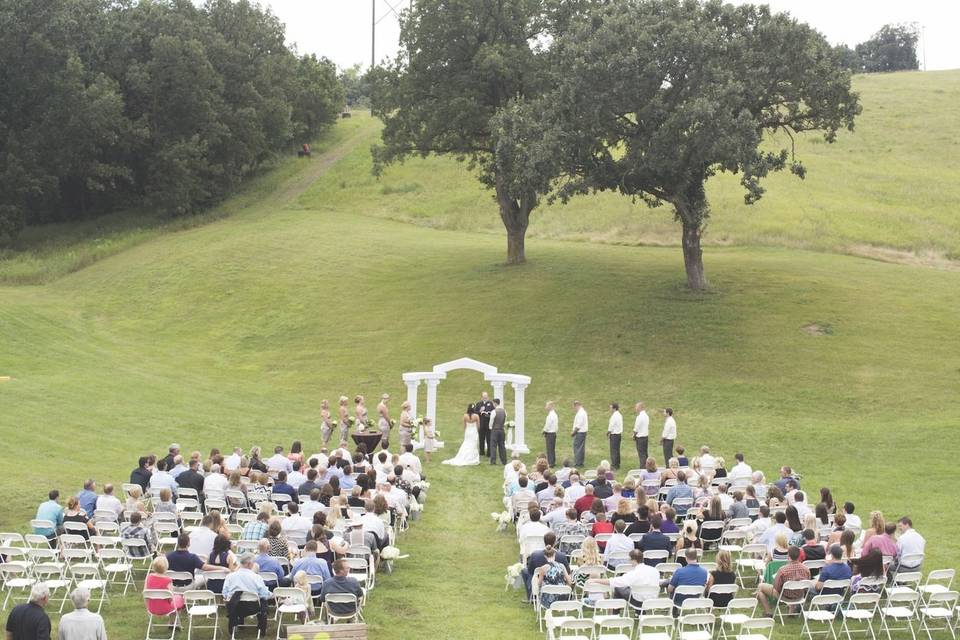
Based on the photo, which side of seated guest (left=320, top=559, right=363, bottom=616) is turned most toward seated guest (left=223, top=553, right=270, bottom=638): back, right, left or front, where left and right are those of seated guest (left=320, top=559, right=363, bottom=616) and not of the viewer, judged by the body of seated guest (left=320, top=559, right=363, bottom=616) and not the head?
left

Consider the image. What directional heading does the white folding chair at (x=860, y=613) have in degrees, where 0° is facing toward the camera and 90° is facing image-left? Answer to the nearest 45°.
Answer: approximately 135°

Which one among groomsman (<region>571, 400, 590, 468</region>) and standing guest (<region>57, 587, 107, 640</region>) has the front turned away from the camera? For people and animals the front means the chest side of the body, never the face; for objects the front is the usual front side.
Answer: the standing guest

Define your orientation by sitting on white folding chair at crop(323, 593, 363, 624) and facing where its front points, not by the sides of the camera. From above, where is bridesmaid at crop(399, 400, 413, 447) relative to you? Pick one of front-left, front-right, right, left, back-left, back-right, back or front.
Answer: front

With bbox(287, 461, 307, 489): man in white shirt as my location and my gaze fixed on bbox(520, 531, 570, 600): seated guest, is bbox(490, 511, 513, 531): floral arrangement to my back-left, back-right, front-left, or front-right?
front-left

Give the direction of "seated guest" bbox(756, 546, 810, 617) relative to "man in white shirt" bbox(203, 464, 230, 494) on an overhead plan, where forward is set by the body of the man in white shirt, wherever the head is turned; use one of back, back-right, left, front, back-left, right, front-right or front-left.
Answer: back-right

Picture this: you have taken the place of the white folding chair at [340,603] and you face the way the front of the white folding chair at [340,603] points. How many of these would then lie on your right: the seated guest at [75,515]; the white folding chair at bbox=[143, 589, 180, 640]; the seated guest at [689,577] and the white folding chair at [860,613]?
2

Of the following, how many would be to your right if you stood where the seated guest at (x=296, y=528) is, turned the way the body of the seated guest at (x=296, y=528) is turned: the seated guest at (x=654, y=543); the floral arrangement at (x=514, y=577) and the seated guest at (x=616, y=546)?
3

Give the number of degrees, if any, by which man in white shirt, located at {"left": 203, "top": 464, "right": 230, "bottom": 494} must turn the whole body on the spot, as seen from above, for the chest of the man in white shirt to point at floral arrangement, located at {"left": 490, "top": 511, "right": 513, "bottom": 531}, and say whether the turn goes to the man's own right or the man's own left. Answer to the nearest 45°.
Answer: approximately 90° to the man's own right

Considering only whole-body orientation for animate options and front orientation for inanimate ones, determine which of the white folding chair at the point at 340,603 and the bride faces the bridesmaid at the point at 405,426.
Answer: the white folding chair

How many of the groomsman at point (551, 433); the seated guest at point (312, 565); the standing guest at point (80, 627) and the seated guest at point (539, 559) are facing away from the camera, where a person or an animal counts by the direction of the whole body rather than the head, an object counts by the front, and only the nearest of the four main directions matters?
3

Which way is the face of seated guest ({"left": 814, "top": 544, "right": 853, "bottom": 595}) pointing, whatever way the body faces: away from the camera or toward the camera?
away from the camera

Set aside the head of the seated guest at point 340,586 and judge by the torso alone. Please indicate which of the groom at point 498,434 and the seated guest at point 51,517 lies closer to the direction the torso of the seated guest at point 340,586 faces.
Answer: the groom

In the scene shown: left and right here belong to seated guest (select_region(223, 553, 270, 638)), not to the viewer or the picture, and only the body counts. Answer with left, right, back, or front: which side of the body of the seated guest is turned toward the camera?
back
